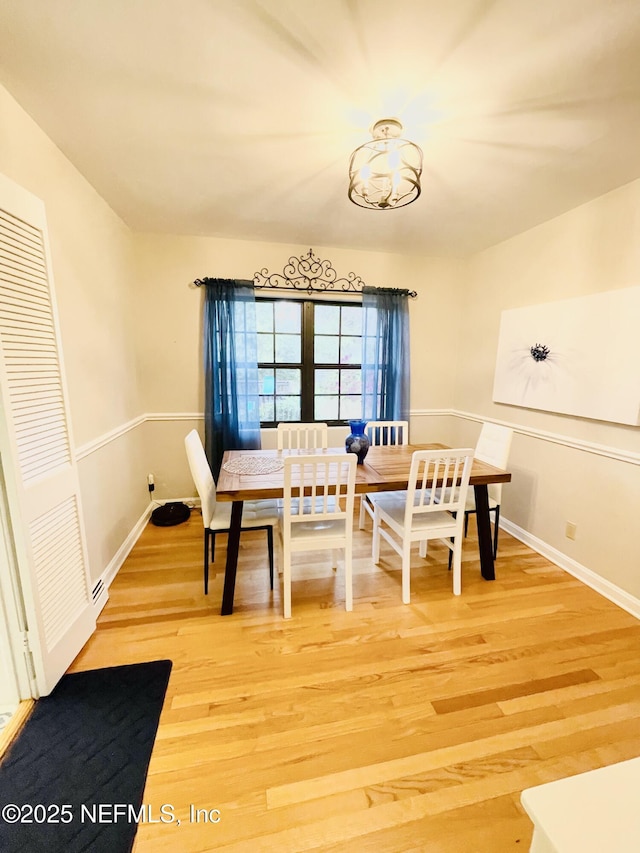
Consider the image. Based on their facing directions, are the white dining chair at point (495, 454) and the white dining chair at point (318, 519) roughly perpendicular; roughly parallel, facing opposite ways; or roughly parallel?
roughly perpendicular

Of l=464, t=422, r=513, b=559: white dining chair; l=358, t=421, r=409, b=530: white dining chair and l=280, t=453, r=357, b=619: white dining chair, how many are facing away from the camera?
1

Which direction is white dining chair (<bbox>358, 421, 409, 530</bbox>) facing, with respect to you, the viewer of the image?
facing the viewer

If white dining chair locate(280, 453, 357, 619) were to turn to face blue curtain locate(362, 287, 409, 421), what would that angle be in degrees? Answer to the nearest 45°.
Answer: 0° — it already faces it

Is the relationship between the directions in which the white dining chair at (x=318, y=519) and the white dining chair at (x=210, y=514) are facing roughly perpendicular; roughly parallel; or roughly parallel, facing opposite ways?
roughly perpendicular

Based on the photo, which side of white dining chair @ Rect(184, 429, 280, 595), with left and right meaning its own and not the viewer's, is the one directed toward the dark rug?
right

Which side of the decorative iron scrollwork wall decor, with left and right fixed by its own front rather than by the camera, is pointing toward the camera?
front

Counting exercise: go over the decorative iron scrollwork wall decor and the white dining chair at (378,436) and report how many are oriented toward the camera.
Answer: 2

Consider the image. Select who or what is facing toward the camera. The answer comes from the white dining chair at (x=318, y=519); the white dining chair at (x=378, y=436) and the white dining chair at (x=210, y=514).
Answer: the white dining chair at (x=378, y=436)

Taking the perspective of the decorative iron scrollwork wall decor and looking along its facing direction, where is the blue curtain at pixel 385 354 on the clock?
The blue curtain is roughly at 9 o'clock from the decorative iron scrollwork wall decor.

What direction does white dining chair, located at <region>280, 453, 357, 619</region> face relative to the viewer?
away from the camera

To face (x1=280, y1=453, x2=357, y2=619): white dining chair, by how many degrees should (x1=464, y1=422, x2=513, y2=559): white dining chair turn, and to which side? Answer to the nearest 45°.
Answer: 0° — it already faces it

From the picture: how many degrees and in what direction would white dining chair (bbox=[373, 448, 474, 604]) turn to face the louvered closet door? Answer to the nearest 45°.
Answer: approximately 90° to its left

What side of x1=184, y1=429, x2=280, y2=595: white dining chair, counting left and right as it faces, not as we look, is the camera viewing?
right

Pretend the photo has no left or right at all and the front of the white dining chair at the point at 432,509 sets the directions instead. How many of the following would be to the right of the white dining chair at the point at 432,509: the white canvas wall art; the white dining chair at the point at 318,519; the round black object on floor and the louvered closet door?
1
